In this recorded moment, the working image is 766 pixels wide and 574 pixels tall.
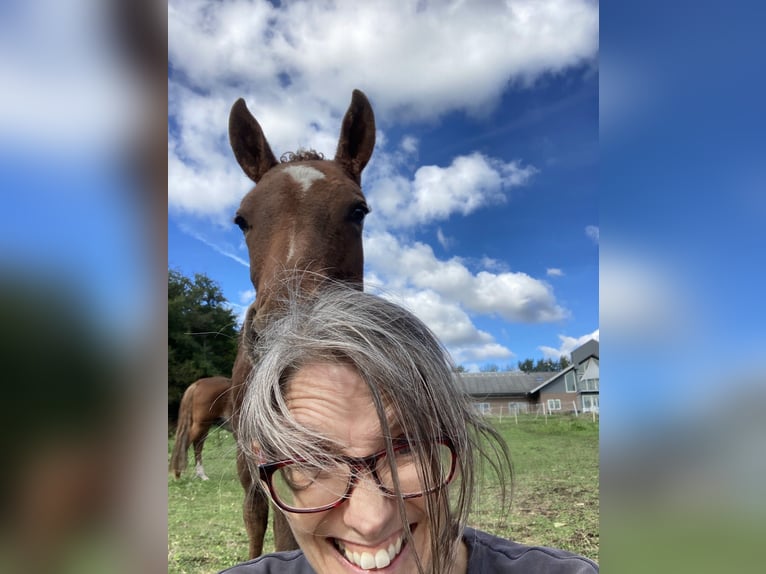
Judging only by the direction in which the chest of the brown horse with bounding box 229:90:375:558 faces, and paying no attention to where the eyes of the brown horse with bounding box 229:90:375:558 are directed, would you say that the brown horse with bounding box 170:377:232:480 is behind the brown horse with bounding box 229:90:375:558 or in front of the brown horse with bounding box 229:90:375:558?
behind

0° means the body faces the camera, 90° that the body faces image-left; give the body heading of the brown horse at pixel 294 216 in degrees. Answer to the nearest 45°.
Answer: approximately 0°

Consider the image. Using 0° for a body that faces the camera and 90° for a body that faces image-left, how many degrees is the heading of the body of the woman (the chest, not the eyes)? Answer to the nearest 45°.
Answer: approximately 0°

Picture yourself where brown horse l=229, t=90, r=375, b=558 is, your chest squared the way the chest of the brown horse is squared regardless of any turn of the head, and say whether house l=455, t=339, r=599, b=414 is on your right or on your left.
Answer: on your left

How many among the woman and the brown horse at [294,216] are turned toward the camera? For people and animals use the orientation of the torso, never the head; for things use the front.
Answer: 2

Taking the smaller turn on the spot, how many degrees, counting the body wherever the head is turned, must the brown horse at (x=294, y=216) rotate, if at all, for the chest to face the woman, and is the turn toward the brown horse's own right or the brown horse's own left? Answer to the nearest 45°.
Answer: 0° — it already faces them

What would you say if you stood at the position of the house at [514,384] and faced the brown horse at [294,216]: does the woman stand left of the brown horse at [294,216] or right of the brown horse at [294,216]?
left

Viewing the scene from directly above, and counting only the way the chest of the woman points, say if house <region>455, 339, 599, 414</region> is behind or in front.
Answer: behind

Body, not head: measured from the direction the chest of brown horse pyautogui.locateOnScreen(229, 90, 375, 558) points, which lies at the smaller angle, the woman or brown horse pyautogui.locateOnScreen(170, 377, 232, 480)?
the woman
